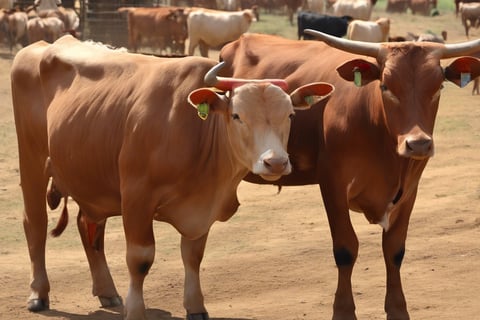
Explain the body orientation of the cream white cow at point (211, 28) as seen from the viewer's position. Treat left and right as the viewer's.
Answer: facing to the right of the viewer

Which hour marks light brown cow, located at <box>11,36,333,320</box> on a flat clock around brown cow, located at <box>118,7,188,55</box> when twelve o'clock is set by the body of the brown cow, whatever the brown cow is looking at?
The light brown cow is roughly at 3 o'clock from the brown cow.

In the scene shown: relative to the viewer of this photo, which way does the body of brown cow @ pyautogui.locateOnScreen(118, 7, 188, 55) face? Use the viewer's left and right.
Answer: facing to the right of the viewer

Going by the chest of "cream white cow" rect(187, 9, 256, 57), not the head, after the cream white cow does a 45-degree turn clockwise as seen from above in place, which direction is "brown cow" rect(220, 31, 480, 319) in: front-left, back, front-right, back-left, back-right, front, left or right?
front-right
